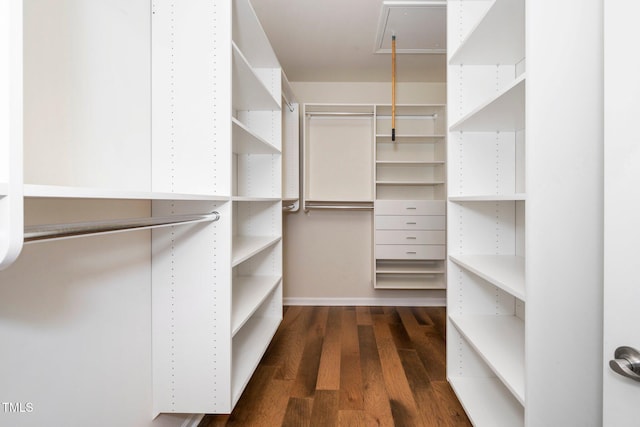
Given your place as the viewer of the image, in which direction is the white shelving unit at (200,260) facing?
facing to the right of the viewer

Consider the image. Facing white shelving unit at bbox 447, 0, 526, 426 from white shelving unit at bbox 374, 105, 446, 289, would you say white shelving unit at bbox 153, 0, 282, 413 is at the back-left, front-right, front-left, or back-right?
front-right

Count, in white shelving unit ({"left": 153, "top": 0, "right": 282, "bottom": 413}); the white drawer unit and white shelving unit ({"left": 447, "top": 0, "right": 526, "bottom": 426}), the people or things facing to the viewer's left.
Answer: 1

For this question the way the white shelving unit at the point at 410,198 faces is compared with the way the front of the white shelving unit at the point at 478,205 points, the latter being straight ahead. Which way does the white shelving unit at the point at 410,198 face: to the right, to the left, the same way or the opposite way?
to the left

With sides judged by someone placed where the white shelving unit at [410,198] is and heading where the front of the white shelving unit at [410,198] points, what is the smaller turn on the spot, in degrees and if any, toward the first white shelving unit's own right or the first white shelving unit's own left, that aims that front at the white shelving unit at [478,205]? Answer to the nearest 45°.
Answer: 0° — it already faces it

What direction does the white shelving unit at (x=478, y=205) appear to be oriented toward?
to the viewer's left

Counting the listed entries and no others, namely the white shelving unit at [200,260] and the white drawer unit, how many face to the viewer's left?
0

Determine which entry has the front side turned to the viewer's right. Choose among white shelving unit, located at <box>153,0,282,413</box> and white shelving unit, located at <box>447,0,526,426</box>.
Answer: white shelving unit, located at <box>153,0,282,413</box>

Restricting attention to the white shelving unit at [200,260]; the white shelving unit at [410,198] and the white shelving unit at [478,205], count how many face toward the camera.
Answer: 1

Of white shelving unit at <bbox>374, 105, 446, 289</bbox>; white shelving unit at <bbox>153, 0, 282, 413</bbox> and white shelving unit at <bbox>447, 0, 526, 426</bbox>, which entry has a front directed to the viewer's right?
white shelving unit at <bbox>153, 0, 282, 413</bbox>

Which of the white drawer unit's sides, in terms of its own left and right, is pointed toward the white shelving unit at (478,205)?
front

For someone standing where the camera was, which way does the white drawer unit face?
facing the viewer

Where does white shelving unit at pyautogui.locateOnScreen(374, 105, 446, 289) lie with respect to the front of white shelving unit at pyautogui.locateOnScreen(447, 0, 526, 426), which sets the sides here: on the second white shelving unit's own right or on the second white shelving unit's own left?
on the second white shelving unit's own right

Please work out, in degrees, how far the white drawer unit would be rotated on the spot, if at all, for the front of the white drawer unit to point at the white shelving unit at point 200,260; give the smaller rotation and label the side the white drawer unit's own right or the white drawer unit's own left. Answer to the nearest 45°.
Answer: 0° — it already faces it

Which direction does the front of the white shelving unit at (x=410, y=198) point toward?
toward the camera
